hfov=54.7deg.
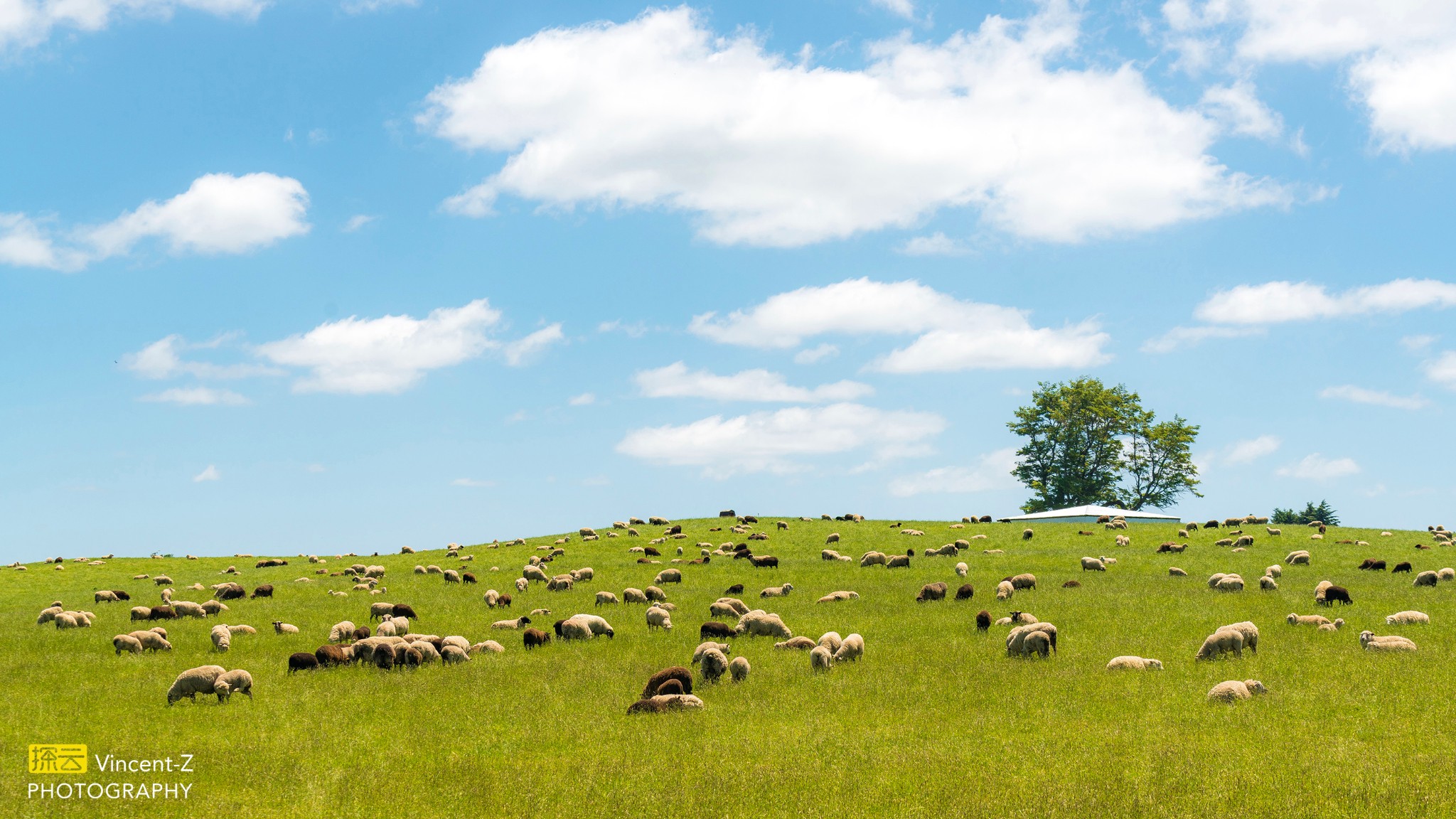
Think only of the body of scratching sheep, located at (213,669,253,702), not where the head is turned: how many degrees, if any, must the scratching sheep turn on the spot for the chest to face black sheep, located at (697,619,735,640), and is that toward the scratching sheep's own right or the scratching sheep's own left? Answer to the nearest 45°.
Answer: approximately 135° to the scratching sheep's own left

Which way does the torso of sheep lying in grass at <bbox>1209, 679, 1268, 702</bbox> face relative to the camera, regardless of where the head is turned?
to the viewer's right

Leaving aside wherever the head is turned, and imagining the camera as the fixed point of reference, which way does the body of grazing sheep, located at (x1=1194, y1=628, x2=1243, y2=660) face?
to the viewer's left

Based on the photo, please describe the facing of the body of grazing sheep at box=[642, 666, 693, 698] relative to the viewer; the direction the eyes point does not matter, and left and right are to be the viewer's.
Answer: facing to the left of the viewer

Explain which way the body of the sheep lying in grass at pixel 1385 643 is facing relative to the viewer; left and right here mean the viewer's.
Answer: facing to the left of the viewer

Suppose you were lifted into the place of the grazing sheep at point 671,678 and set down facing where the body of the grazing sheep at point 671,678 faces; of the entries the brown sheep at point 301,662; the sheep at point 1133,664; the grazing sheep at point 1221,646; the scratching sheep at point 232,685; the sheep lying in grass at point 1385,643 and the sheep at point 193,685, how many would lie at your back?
3

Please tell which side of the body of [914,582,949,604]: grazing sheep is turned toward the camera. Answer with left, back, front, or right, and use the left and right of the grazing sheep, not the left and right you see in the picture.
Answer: left

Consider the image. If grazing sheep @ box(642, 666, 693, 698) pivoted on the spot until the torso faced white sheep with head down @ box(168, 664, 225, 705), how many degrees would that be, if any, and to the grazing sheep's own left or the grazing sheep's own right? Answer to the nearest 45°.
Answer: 0° — it already faces it
